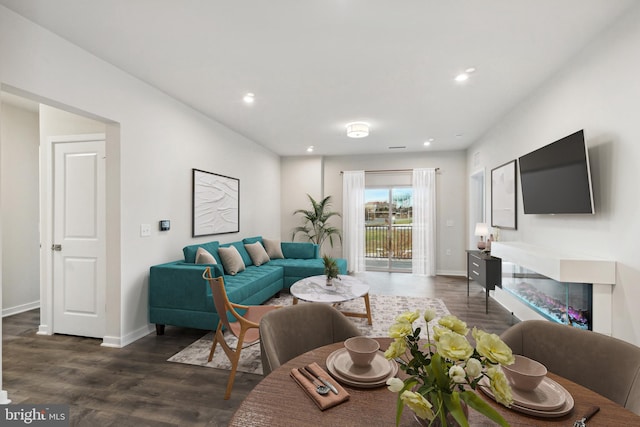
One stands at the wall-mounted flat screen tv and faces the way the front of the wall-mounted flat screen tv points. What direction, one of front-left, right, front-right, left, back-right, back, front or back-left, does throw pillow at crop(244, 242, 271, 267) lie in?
front-right

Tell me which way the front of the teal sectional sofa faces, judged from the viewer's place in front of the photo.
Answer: facing the viewer and to the right of the viewer

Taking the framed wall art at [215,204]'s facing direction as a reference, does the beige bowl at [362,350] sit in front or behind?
in front

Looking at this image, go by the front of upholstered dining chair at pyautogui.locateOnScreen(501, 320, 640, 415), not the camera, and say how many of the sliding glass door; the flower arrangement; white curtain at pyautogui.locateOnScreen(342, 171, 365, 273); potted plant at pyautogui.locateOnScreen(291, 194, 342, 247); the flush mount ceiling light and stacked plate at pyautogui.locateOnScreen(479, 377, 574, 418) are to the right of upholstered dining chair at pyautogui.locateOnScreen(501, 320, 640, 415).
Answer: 4

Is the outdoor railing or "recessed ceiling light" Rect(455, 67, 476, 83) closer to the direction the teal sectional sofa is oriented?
the recessed ceiling light

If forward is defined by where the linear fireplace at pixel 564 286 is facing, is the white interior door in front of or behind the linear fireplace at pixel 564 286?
in front

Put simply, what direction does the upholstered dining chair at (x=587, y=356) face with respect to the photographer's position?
facing the viewer and to the left of the viewer

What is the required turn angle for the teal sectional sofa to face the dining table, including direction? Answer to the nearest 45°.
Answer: approximately 45° to its right

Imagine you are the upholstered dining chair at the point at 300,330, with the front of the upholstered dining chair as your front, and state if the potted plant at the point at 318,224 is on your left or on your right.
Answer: on your left

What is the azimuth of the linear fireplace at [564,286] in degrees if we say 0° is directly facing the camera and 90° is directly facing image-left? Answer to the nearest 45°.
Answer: approximately 45°

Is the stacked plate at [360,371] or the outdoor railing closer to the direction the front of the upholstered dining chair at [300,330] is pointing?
the stacked plate

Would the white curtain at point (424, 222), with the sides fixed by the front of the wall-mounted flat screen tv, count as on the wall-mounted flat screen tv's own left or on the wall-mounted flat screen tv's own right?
on the wall-mounted flat screen tv's own right

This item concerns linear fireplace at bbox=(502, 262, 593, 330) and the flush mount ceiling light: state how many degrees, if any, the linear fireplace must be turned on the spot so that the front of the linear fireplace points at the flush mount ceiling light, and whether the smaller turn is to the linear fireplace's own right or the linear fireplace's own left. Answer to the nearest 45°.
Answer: approximately 45° to the linear fireplace's own right

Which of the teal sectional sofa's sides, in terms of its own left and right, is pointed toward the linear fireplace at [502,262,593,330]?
front

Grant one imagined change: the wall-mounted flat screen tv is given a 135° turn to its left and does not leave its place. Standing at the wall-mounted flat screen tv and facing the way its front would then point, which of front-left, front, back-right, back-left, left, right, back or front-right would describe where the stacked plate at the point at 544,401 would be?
right

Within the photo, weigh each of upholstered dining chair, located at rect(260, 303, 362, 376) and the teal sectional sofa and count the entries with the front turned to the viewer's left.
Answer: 0

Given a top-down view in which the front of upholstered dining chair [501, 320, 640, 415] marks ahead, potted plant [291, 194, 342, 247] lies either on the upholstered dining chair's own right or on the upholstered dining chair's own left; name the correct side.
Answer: on the upholstered dining chair's own right

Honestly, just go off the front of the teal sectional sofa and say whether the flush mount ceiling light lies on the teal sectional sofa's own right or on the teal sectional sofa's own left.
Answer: on the teal sectional sofa's own left
